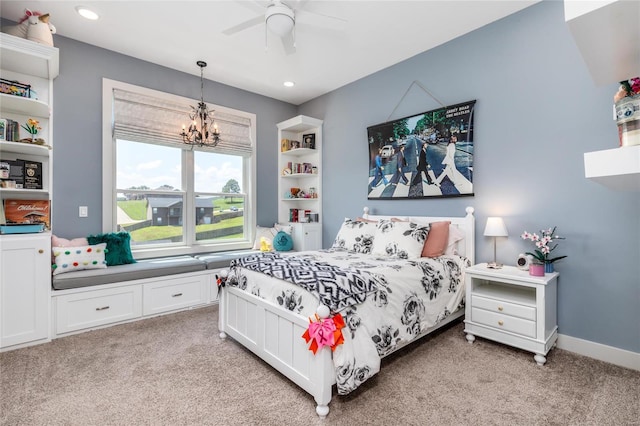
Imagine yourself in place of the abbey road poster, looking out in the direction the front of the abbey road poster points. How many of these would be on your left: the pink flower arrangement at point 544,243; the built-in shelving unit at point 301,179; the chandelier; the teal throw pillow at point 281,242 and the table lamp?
2

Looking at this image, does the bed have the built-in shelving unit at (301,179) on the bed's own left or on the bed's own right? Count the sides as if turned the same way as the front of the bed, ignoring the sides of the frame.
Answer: on the bed's own right

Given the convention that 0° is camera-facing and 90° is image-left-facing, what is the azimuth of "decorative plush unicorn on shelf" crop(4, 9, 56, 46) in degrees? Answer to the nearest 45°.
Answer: approximately 315°

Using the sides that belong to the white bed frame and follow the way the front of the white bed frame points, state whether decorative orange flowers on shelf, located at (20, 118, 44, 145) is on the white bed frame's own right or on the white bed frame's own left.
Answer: on the white bed frame's own right

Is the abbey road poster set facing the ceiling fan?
yes

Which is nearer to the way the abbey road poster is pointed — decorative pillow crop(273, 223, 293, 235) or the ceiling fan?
the ceiling fan

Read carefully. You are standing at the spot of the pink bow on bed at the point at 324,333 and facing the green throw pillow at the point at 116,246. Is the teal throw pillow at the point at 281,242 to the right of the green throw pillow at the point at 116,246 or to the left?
right

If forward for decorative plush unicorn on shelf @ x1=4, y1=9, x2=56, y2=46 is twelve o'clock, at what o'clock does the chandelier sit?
The chandelier is roughly at 10 o'clock from the decorative plush unicorn on shelf.

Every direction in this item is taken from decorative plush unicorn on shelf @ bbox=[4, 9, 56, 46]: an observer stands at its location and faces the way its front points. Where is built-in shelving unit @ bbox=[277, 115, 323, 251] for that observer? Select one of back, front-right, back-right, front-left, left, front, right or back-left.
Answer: front-left

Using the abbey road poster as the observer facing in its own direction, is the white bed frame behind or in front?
in front

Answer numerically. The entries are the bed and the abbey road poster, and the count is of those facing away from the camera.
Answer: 0
